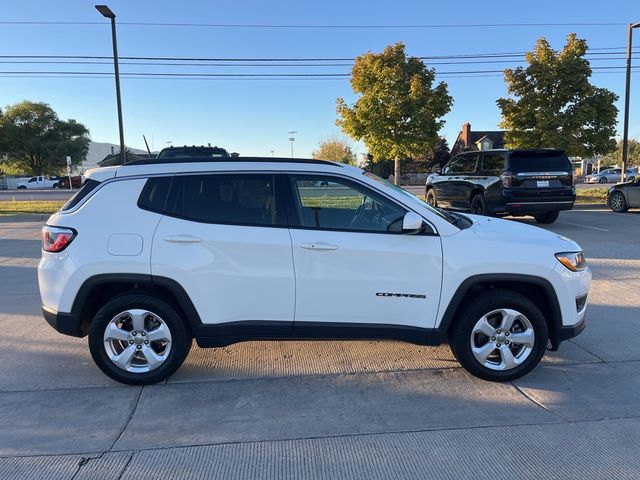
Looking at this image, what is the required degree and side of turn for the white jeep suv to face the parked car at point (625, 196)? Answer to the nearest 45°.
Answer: approximately 45° to its left

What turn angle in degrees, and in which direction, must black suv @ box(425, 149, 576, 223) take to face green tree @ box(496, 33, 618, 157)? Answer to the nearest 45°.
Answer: approximately 45° to its right

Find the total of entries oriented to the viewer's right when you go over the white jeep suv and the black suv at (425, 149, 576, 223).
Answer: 1

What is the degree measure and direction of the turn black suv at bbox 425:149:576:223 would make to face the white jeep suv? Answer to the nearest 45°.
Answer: approximately 135° to its left

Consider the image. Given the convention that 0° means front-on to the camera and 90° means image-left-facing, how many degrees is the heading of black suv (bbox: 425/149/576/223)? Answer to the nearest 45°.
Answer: approximately 135°

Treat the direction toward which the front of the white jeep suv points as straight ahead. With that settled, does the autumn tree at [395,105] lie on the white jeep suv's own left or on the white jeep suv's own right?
on the white jeep suv's own left

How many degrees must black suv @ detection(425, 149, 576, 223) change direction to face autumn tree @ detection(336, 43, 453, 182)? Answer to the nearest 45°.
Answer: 0° — it already faces it

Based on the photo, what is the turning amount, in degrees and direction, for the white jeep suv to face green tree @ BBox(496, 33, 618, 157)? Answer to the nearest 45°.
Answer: approximately 45° to its left

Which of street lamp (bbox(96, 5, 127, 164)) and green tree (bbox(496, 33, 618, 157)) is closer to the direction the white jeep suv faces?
the green tree

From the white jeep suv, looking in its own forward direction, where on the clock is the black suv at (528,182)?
The black suv is roughly at 10 o'clock from the white jeep suv.

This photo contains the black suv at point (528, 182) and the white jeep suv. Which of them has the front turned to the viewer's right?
the white jeep suv

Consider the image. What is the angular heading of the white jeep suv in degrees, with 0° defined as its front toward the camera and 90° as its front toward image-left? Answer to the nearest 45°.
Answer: approximately 270°

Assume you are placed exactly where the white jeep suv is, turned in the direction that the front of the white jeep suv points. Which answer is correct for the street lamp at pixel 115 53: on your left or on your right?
on your left

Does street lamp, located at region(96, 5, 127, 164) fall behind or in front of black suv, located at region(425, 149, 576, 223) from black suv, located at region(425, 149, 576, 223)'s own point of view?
in front
